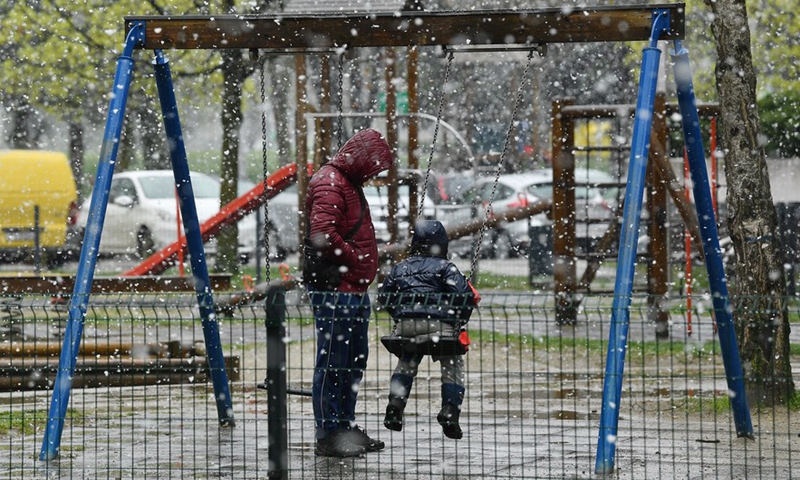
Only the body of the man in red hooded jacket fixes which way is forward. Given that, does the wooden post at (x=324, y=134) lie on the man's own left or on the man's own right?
on the man's own left

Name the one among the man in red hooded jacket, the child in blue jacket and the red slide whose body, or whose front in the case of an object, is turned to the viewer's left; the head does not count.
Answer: the red slide

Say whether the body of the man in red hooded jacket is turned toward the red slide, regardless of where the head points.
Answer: no

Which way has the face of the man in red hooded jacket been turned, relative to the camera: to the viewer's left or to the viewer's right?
to the viewer's right

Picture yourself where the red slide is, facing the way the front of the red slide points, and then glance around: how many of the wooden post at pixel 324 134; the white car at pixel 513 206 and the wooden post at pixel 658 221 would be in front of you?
0

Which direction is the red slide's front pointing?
to the viewer's left

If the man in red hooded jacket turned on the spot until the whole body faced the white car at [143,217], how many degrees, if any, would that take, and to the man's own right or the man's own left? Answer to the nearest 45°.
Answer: approximately 90° to the man's own left

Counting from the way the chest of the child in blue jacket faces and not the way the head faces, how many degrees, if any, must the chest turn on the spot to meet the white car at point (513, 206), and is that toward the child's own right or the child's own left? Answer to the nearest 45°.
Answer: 0° — they already face it

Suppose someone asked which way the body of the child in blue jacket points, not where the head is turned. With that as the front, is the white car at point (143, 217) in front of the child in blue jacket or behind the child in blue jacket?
in front

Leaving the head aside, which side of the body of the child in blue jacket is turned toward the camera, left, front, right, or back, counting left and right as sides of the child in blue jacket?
back

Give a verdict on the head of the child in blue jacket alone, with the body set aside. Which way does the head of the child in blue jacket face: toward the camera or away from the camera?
away from the camera
